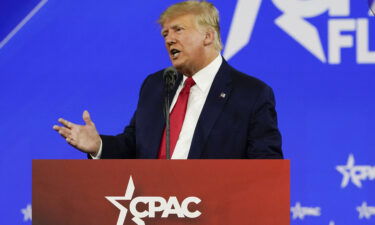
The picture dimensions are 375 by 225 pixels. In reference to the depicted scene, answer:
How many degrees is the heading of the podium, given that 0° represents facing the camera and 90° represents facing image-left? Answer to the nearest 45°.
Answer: approximately 0°

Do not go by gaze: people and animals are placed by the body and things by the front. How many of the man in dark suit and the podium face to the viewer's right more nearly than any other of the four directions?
0

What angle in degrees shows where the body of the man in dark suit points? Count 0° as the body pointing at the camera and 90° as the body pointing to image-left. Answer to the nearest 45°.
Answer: approximately 45°
